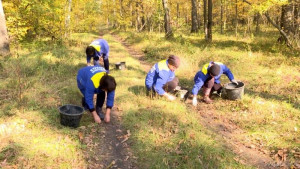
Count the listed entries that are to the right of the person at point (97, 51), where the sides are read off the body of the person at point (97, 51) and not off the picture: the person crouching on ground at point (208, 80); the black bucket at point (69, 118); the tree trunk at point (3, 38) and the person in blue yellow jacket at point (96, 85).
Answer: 1

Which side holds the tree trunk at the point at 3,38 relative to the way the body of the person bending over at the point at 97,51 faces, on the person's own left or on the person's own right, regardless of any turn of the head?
on the person's own right

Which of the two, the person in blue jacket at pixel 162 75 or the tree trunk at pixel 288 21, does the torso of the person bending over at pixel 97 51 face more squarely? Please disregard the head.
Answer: the person in blue jacket

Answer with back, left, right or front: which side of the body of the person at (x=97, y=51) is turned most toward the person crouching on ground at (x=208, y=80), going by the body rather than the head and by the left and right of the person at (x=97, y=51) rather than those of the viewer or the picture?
left

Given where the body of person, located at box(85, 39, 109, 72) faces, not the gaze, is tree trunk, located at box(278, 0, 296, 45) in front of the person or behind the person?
behind

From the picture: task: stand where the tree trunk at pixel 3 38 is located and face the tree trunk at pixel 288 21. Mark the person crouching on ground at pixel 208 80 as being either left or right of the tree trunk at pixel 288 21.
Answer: right

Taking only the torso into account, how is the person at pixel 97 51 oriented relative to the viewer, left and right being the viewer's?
facing the viewer and to the left of the viewer
